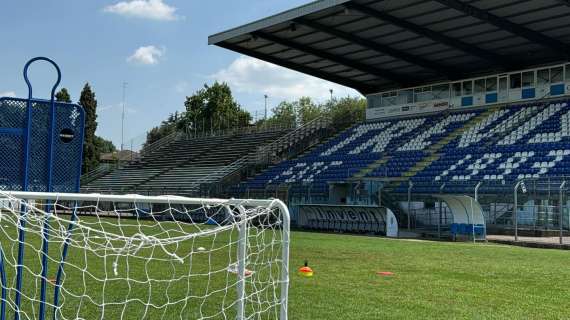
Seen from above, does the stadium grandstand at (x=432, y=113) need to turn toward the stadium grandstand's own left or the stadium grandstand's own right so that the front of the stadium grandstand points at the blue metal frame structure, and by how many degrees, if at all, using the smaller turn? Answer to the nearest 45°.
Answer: approximately 45° to the stadium grandstand's own left

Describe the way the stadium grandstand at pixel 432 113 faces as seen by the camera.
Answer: facing the viewer and to the left of the viewer
